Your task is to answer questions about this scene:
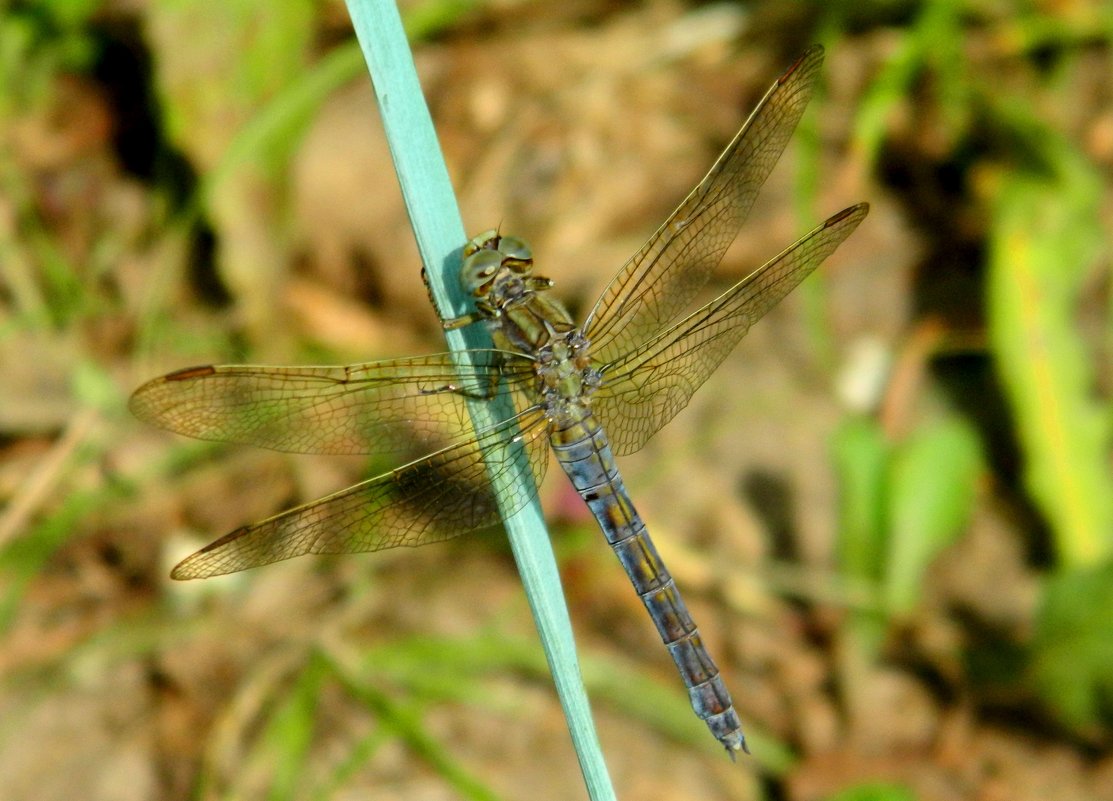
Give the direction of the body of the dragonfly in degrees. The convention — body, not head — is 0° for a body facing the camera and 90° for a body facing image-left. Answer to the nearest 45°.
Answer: approximately 135°

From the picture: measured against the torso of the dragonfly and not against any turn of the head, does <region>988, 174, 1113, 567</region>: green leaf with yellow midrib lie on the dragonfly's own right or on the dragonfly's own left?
on the dragonfly's own right
